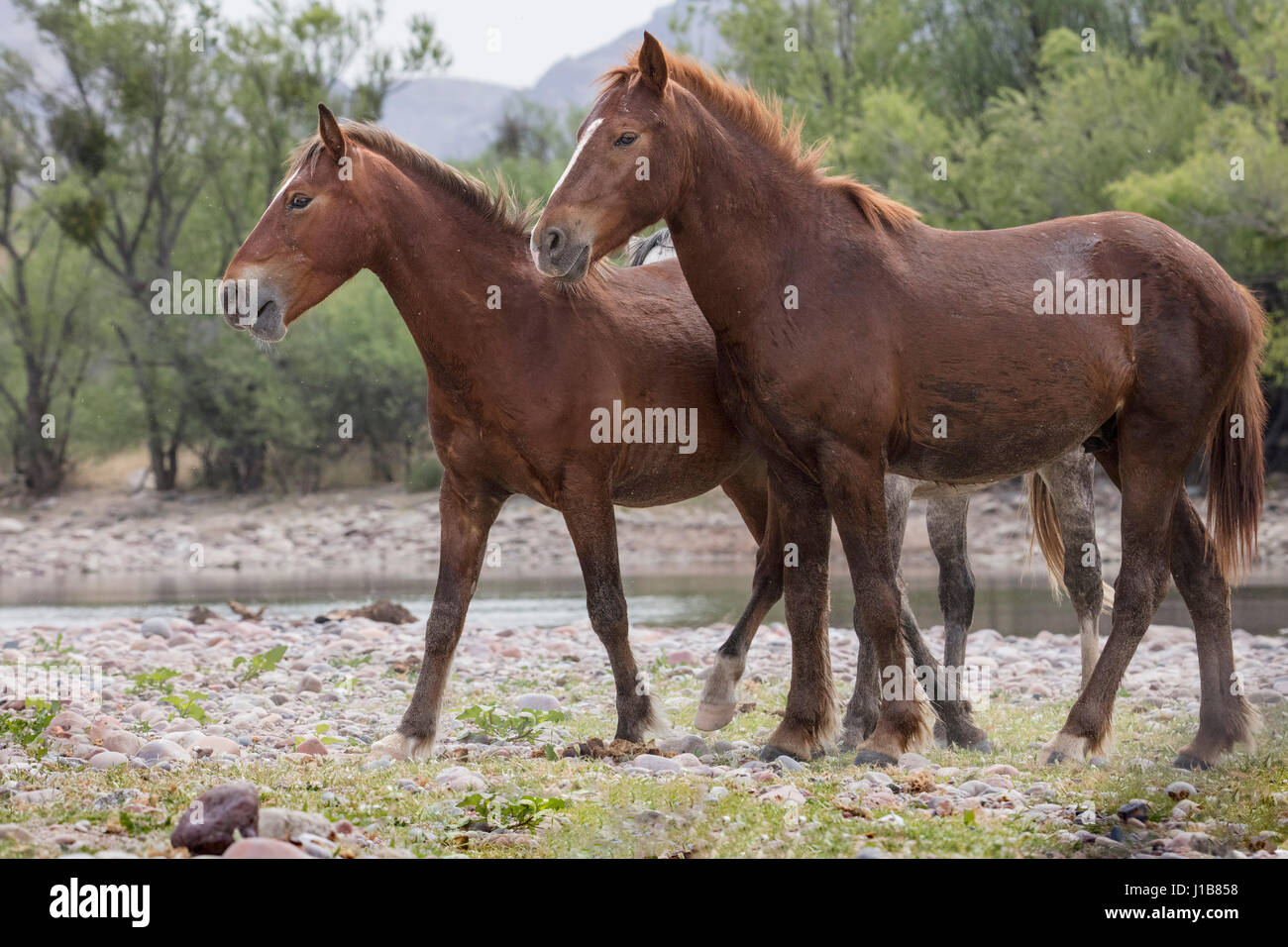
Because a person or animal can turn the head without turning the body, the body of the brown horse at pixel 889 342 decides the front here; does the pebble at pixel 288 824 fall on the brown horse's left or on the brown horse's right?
on the brown horse's left

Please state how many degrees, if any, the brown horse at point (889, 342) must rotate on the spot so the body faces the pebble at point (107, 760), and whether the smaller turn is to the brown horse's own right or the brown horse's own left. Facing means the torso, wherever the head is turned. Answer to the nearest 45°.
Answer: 0° — it already faces it

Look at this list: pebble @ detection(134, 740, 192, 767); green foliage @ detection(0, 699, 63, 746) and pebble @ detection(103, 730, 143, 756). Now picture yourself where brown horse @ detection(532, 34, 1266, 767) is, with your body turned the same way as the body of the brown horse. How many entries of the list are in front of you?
3

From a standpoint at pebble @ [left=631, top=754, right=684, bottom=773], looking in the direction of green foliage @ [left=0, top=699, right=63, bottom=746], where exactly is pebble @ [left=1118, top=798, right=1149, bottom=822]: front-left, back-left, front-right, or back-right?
back-left

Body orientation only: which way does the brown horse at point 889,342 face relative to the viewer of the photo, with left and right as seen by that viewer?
facing to the left of the viewer

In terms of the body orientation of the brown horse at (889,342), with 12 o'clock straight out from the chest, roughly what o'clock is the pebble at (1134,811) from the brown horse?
The pebble is roughly at 8 o'clock from the brown horse.
